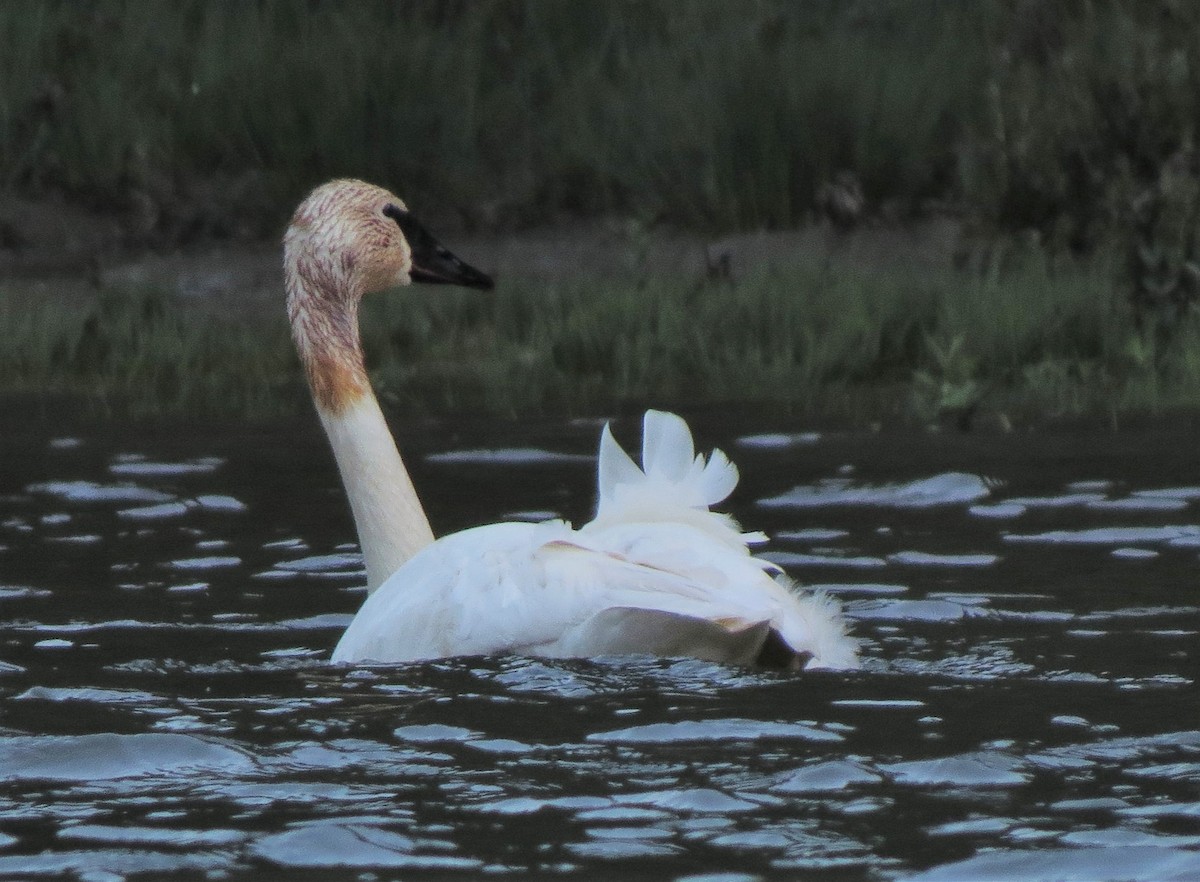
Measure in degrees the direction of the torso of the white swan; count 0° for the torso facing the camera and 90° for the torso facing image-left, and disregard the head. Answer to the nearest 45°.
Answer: approximately 90°
